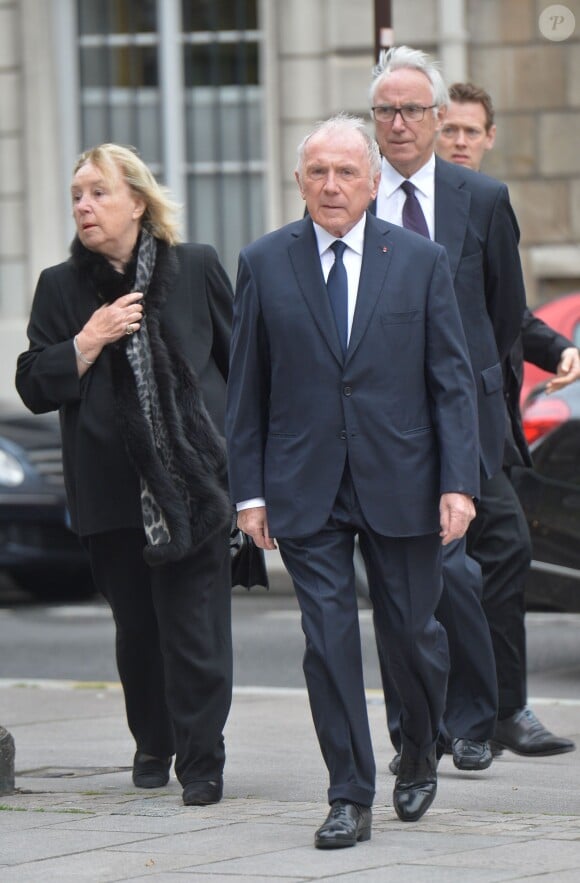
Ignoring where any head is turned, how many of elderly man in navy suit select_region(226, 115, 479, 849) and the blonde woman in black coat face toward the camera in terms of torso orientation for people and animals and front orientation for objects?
2

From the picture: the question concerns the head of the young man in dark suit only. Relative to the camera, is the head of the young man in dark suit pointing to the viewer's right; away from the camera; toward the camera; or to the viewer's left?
toward the camera

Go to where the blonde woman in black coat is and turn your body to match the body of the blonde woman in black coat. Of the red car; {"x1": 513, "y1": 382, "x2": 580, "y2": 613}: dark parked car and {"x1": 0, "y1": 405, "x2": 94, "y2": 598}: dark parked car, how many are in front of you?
0

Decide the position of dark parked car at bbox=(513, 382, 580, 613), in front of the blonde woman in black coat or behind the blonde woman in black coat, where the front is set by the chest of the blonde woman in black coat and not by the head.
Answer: behind

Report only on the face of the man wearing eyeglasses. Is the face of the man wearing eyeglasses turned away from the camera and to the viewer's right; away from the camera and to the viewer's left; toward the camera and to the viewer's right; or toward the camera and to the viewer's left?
toward the camera and to the viewer's left

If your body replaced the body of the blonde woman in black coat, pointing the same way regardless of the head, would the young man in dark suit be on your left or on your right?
on your left

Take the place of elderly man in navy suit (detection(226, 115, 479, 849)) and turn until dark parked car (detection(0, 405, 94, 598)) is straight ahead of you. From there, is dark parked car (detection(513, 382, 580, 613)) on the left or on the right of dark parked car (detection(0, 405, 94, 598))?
right

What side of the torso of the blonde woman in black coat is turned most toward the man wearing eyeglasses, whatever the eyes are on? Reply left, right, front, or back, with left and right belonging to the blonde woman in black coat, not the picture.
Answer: left

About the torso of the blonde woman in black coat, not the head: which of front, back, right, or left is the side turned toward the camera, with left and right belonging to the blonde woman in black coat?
front

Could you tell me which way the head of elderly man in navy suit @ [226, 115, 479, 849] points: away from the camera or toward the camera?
toward the camera

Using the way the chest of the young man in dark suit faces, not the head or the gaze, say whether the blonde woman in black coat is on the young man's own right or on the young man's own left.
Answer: on the young man's own right

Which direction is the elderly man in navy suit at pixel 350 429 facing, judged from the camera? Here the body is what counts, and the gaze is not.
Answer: toward the camera

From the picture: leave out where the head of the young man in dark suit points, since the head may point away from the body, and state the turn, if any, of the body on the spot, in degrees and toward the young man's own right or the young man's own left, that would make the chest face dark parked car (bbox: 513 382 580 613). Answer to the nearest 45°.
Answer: approximately 135° to the young man's own left

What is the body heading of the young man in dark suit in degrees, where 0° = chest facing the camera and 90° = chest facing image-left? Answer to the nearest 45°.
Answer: approximately 315°
